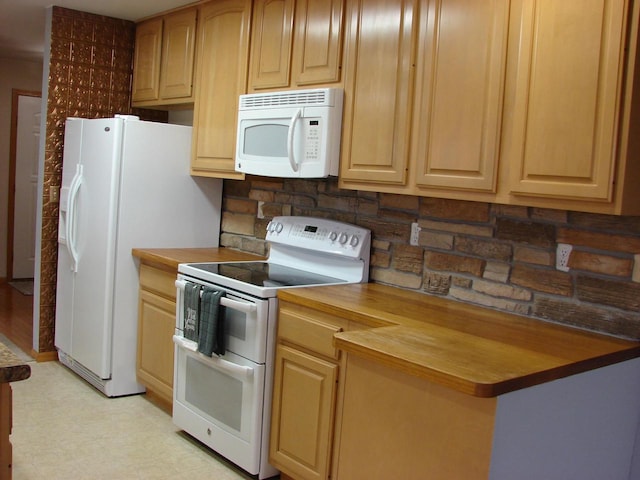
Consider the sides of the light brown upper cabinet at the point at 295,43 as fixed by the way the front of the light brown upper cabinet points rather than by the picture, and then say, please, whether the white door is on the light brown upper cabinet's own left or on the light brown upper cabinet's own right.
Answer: on the light brown upper cabinet's own right

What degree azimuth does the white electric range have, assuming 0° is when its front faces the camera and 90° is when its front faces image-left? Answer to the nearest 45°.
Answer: approximately 45°

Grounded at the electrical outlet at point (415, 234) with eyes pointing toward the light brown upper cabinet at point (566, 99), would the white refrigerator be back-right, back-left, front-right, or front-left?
back-right

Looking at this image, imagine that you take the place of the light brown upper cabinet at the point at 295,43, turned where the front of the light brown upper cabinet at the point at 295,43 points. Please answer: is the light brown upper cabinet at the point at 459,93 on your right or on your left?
on your left

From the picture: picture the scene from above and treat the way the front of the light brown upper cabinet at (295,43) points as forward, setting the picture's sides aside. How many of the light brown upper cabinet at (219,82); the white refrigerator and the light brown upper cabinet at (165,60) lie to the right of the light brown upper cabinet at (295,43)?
3

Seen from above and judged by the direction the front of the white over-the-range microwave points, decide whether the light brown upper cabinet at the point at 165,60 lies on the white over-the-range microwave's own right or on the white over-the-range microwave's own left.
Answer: on the white over-the-range microwave's own right

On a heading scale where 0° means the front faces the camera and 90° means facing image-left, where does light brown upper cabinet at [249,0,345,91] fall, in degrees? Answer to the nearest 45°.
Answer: approximately 45°
